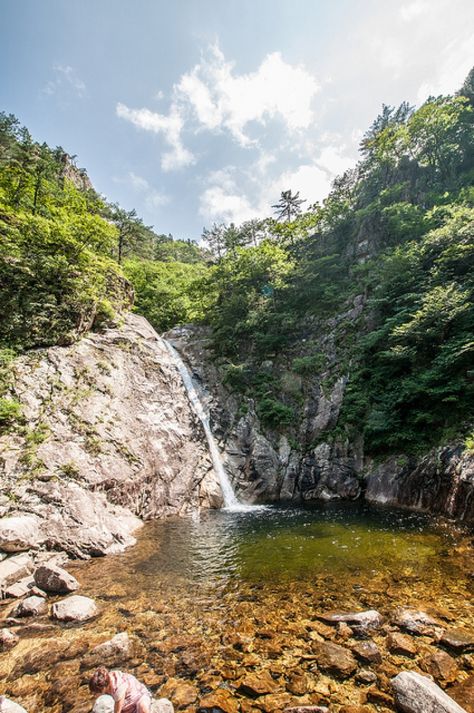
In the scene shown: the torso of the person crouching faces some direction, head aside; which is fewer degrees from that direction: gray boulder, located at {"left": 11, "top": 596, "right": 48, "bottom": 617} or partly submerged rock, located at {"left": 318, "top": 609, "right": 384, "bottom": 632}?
the gray boulder

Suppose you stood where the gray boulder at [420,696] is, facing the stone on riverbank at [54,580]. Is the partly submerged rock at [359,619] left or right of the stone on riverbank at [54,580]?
right

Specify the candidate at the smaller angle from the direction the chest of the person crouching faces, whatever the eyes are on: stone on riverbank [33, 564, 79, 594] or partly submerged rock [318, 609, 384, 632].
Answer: the stone on riverbank

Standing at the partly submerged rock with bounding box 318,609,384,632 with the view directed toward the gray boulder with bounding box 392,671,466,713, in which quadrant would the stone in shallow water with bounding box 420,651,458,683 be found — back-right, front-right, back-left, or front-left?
front-left

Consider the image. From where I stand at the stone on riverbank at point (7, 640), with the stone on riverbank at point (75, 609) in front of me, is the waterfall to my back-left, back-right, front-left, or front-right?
front-left
